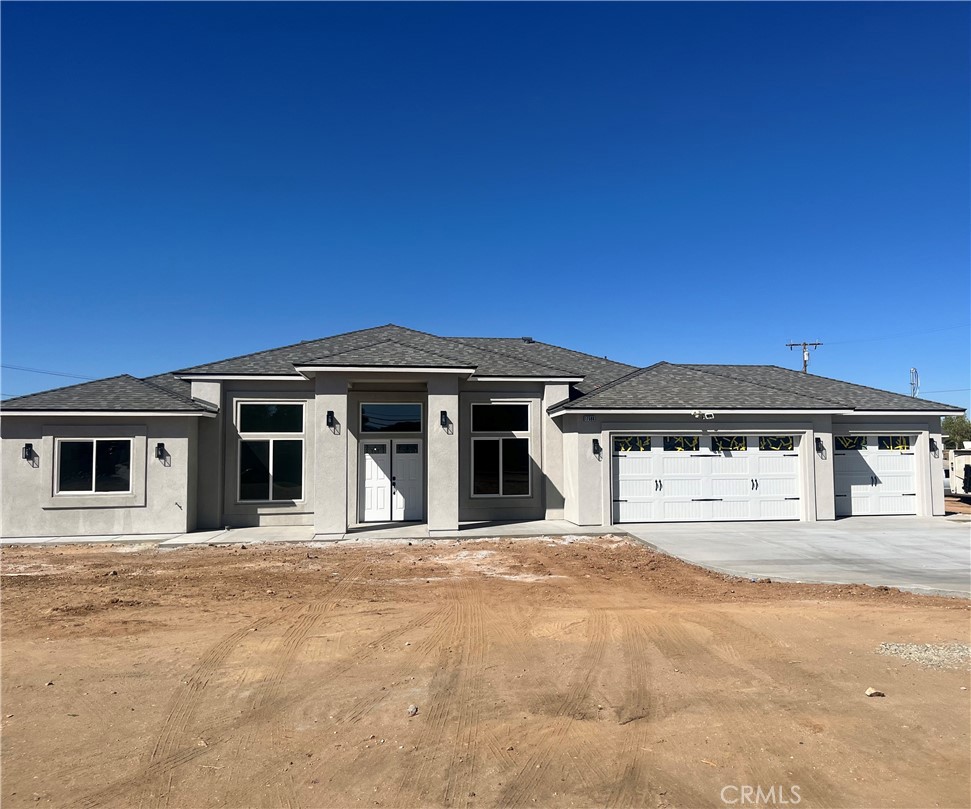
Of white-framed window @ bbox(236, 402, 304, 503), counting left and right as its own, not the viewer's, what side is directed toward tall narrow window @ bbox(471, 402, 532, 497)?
left

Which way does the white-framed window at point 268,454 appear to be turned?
toward the camera

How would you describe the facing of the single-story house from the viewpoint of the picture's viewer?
facing the viewer
